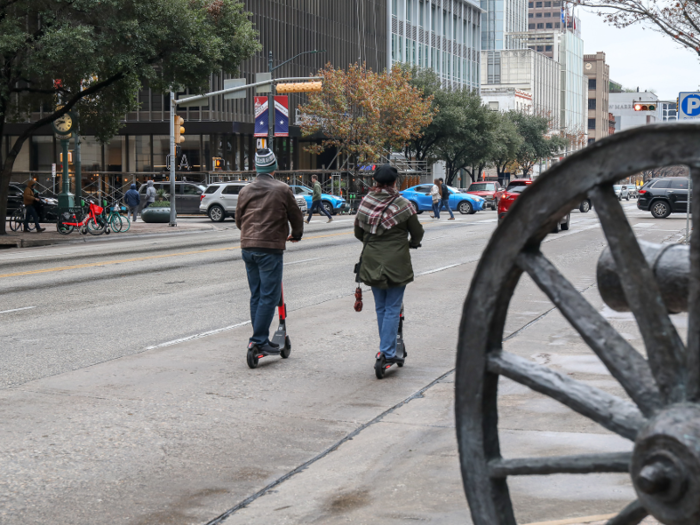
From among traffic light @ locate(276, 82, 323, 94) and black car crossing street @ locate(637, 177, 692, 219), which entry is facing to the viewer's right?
the black car crossing street

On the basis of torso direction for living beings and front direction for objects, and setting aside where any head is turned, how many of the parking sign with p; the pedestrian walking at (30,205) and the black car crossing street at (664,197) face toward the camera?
1

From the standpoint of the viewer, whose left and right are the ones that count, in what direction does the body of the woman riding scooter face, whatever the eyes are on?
facing away from the viewer

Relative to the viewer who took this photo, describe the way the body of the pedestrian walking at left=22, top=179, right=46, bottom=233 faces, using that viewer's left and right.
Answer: facing to the right of the viewer

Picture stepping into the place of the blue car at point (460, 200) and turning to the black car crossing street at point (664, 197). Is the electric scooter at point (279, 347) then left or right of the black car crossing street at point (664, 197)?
right

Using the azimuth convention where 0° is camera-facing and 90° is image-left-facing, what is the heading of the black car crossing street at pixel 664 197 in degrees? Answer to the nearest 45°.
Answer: approximately 270°

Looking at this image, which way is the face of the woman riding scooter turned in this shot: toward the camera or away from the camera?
away from the camera

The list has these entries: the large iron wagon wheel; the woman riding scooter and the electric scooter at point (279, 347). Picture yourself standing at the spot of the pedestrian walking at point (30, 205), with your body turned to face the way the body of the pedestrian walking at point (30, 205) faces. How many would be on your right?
3
